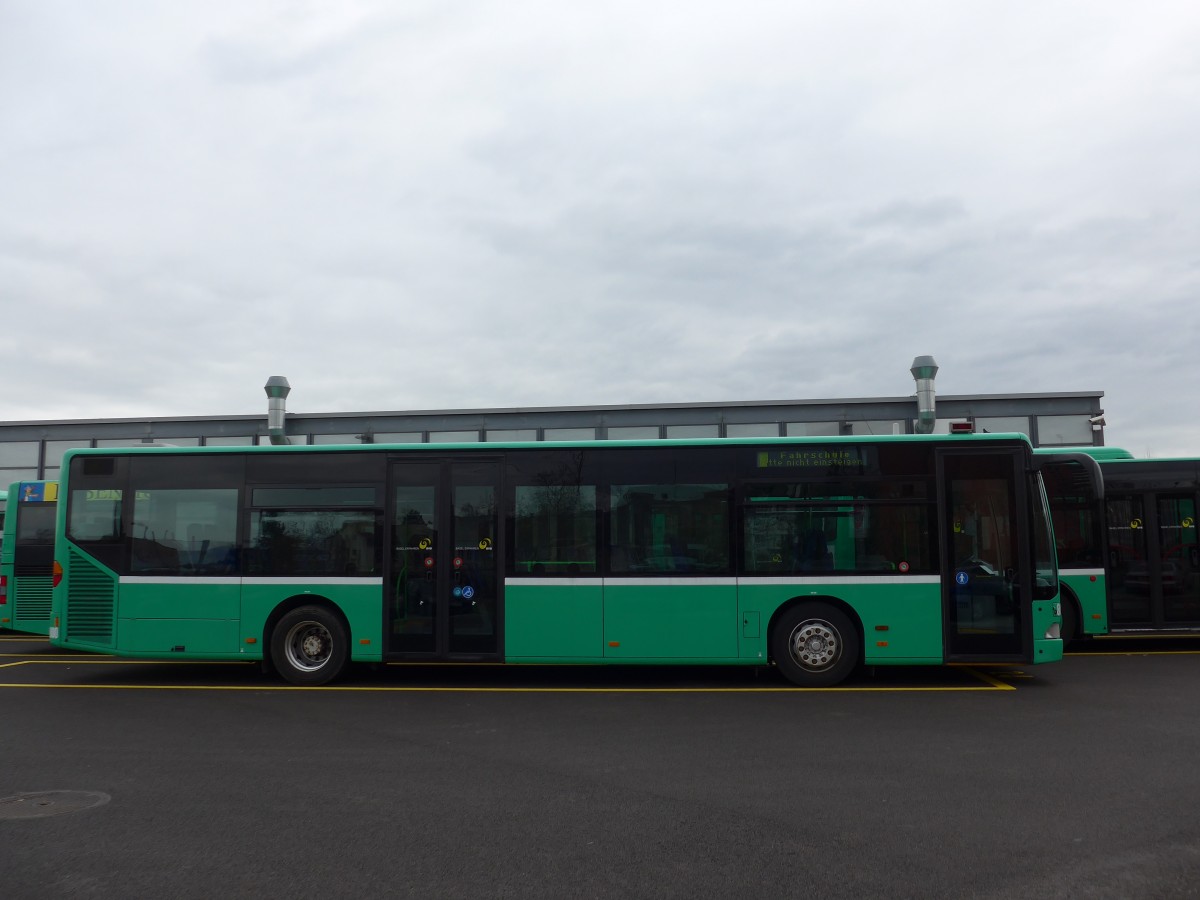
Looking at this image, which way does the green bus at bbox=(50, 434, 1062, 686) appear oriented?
to the viewer's right
